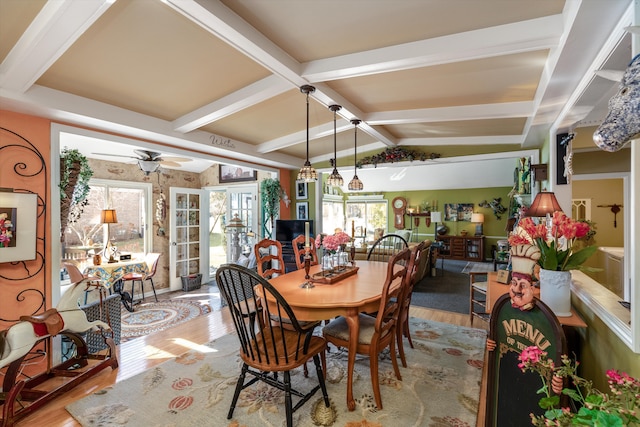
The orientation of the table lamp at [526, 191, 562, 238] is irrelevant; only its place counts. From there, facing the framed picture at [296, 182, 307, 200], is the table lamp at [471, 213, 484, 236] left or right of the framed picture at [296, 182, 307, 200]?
right

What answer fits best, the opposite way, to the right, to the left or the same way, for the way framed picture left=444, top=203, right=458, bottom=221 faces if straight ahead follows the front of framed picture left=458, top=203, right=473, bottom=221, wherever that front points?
the same way

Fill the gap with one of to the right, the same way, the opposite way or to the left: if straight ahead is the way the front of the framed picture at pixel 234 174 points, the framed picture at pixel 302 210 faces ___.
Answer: the same way

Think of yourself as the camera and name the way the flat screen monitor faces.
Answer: facing the viewer

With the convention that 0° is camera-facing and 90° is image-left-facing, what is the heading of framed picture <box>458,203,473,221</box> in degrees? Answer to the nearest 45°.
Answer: approximately 0°

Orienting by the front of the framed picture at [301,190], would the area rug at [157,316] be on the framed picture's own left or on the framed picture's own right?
on the framed picture's own right

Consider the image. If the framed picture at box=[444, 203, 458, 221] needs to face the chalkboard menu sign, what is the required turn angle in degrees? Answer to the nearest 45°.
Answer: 0° — it already faces it

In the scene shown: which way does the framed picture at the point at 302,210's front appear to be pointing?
toward the camera

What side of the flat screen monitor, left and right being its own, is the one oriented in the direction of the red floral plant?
front

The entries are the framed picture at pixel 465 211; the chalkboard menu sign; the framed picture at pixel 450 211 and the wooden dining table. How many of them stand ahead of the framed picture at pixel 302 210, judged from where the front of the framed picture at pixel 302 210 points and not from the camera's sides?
2

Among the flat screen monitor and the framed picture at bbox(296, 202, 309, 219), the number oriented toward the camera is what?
2

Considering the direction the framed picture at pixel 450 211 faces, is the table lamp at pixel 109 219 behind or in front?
in front

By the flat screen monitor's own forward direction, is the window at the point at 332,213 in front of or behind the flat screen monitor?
behind

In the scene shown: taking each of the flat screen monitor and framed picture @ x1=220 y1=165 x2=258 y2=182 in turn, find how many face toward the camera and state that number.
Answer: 2

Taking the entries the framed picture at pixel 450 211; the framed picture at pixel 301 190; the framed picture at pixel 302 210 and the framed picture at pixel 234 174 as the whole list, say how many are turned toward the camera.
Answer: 4

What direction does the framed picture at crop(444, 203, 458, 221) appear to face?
toward the camera

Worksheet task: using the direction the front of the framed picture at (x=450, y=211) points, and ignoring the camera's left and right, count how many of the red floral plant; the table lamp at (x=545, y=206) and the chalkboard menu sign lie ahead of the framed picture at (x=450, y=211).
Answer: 3

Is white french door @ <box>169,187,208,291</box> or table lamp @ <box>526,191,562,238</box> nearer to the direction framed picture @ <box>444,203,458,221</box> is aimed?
the table lamp
